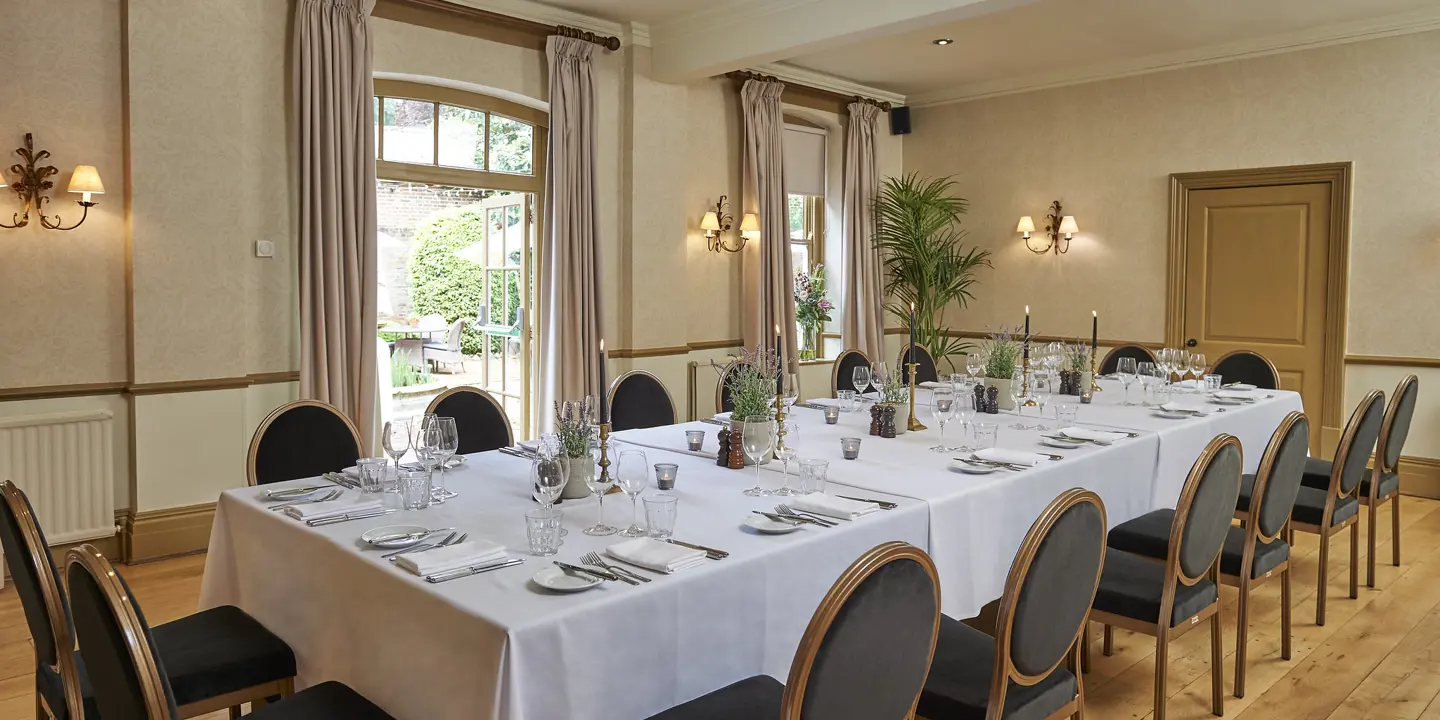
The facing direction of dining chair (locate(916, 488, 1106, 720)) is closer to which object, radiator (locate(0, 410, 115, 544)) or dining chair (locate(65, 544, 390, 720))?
the radiator

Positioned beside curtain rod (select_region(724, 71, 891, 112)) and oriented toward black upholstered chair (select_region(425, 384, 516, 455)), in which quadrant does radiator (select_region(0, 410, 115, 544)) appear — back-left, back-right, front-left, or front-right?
front-right

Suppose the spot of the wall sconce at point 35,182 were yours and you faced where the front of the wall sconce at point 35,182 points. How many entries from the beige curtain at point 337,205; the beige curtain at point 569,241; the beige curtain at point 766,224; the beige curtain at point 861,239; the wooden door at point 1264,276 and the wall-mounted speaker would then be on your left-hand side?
6

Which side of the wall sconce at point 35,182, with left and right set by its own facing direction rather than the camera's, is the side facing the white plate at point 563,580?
front

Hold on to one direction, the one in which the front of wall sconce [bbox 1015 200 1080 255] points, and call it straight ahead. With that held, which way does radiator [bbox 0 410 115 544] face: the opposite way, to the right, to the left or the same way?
to the left

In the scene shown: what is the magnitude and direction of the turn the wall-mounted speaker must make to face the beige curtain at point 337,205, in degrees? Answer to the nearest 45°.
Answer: approximately 45° to its right

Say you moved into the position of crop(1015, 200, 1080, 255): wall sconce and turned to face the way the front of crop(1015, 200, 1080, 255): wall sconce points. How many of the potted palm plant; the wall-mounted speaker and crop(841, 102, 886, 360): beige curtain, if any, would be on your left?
0

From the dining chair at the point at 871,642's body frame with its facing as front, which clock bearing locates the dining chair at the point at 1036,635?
the dining chair at the point at 1036,635 is roughly at 3 o'clock from the dining chair at the point at 871,642.

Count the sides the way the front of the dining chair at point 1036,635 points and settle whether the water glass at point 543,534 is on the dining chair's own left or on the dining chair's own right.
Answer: on the dining chair's own left

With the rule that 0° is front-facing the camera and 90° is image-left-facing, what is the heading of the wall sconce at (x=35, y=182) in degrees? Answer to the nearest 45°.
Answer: approximately 0°

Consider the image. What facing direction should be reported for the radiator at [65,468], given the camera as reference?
facing the viewer

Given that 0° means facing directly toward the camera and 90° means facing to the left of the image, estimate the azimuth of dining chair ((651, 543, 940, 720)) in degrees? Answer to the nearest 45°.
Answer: approximately 135°

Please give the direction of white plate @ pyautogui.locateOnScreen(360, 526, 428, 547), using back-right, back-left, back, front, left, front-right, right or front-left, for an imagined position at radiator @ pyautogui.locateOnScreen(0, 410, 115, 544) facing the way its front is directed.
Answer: front

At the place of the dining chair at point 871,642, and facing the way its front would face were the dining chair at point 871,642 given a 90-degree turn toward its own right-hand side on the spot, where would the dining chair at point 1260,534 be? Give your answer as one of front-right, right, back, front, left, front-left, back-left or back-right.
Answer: front

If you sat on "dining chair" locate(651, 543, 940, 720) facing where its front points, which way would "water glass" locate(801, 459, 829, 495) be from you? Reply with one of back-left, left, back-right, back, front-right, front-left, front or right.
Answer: front-right

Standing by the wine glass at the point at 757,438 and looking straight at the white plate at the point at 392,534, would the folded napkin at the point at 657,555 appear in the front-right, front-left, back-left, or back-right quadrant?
front-left

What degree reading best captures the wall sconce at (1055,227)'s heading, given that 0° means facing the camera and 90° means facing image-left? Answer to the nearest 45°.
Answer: approximately 45°

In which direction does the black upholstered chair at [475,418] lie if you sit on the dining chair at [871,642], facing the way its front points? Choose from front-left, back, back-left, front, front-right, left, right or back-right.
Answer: front

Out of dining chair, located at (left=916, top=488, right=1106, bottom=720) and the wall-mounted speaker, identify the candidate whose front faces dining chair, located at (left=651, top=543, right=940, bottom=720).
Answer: the wall-mounted speaker
